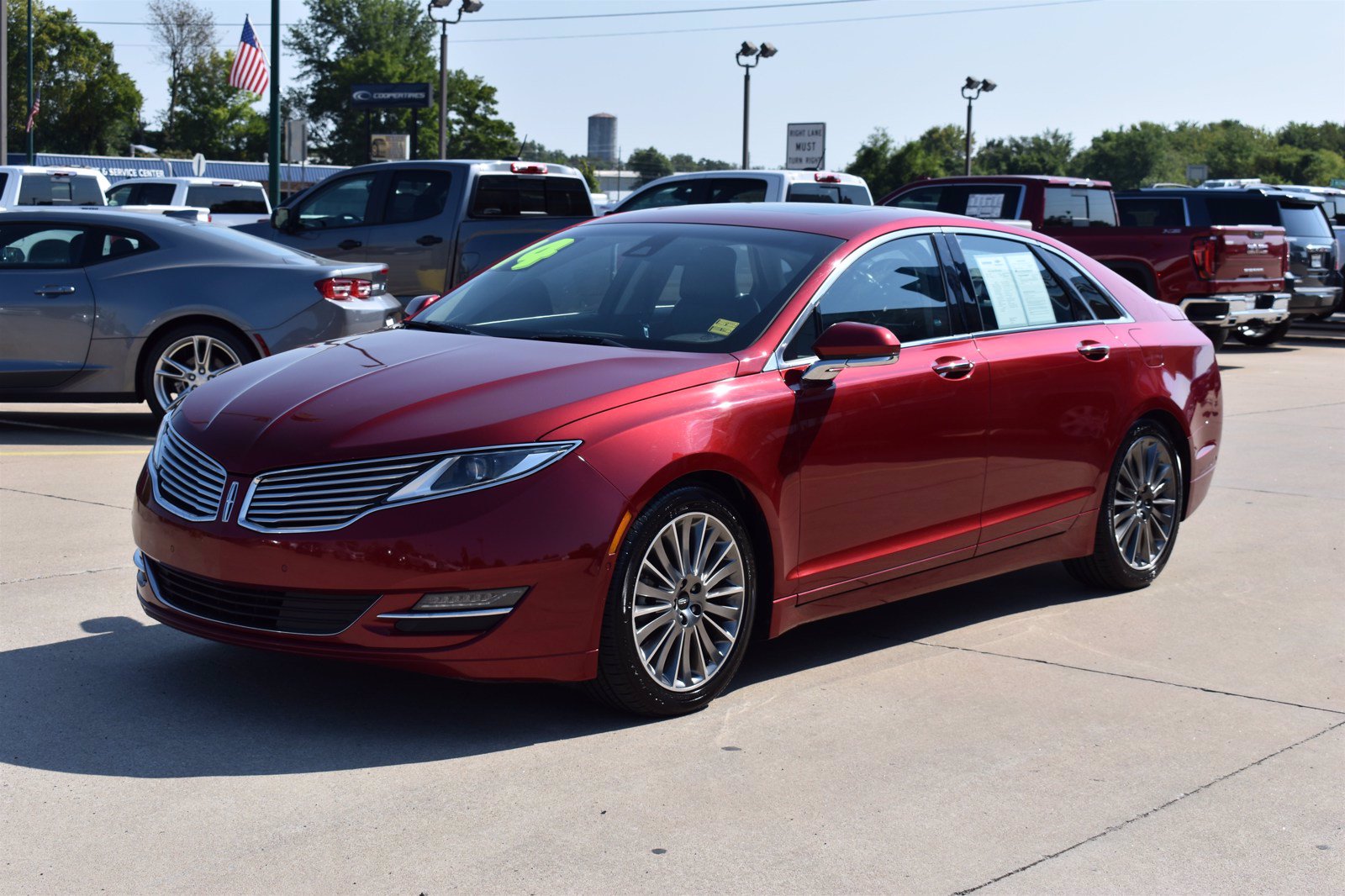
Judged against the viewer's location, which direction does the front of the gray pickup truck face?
facing away from the viewer and to the left of the viewer

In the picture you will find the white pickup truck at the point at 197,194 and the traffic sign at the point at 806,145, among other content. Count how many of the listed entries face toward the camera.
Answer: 1

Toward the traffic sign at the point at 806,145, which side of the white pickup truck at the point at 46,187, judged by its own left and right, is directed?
right

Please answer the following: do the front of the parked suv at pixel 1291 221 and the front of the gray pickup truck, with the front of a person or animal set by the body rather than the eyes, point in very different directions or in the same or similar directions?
same or similar directions

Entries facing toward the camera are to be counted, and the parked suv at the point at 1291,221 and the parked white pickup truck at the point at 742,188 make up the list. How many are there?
0

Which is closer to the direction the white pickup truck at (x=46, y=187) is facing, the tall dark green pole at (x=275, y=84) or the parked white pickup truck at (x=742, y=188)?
the tall dark green pole

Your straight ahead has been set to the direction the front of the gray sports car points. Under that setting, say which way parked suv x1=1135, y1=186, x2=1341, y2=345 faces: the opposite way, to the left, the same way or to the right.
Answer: to the right

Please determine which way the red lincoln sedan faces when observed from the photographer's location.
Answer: facing the viewer and to the left of the viewer

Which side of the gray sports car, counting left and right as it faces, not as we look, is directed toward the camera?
left

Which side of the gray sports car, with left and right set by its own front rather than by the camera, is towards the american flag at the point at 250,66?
right

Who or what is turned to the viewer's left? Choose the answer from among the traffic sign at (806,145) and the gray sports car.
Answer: the gray sports car

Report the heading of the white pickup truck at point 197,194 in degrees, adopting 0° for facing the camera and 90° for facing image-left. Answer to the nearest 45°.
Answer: approximately 135°
